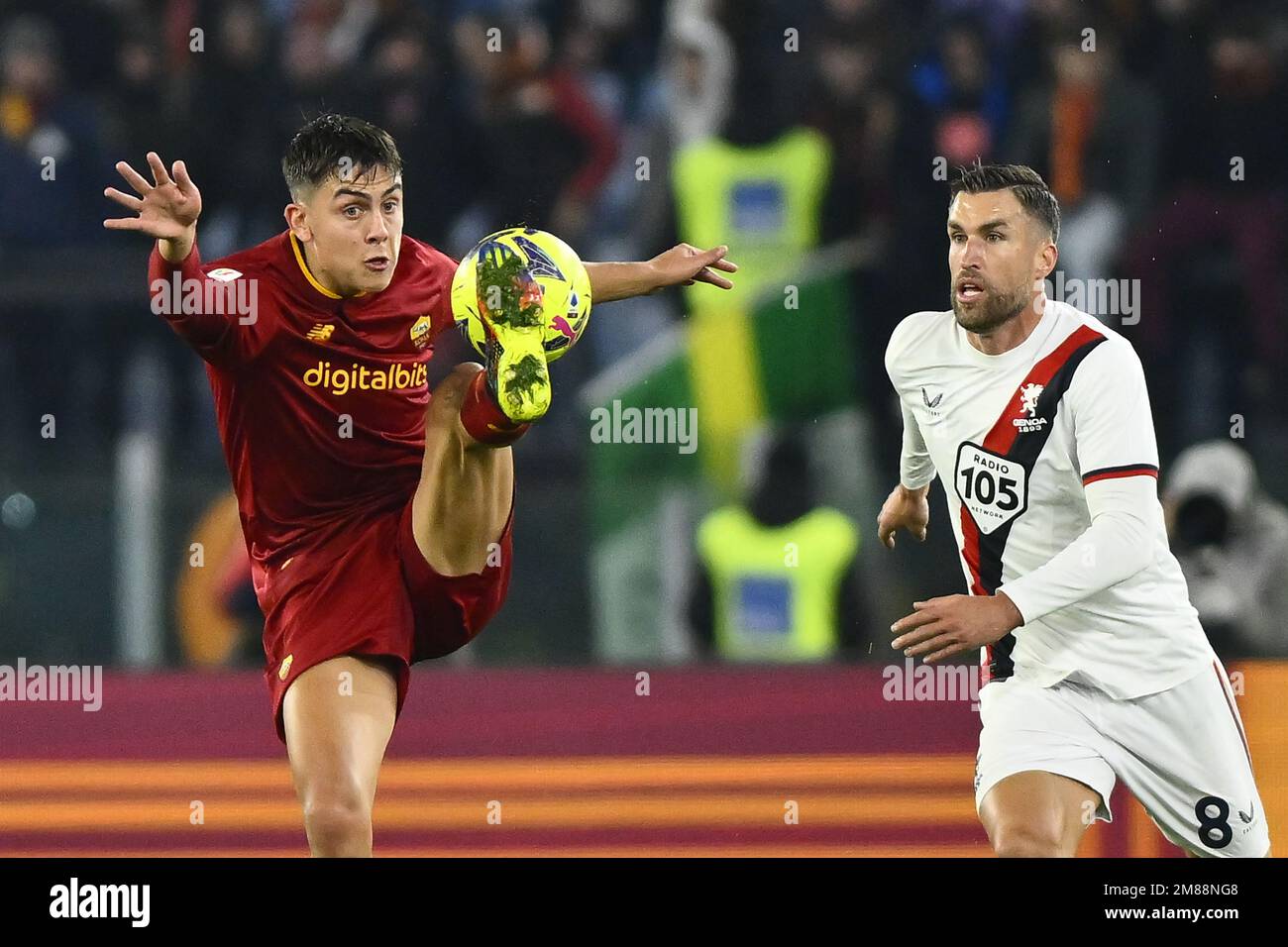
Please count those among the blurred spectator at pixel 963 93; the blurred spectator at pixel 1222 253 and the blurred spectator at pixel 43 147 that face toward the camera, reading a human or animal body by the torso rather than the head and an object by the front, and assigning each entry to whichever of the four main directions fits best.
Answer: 3

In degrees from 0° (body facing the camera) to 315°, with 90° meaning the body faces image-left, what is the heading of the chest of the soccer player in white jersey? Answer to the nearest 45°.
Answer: approximately 45°

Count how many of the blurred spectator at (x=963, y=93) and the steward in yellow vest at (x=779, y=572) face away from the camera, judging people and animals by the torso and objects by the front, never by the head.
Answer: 1

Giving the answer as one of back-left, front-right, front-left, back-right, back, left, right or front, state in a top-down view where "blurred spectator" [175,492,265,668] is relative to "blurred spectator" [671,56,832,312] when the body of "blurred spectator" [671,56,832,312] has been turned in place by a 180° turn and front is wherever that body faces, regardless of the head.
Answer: right

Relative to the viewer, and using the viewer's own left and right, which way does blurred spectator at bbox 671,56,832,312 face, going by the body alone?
facing away from the viewer

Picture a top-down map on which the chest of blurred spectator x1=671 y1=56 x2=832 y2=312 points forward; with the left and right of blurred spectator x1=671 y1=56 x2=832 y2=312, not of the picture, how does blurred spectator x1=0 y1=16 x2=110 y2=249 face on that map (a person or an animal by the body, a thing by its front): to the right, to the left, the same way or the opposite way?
the opposite way

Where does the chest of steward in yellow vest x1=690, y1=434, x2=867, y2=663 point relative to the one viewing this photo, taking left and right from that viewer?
facing away from the viewer

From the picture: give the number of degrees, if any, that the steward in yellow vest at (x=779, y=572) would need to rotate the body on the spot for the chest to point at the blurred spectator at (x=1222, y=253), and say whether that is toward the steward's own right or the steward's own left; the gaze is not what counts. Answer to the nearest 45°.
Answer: approximately 90° to the steward's own right

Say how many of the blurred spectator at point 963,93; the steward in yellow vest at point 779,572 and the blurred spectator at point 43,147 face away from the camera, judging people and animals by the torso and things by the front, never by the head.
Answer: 1

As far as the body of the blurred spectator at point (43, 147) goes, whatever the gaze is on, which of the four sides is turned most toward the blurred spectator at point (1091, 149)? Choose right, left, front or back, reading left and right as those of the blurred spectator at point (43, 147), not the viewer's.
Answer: left

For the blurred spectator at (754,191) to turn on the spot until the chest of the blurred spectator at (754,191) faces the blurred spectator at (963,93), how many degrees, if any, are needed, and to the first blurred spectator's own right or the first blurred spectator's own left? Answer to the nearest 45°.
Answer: approximately 90° to the first blurred spectator's own right
